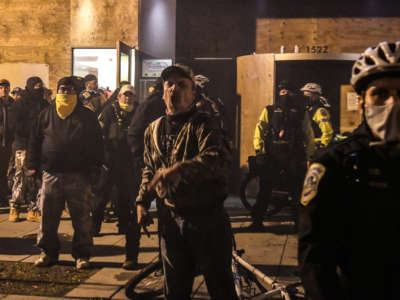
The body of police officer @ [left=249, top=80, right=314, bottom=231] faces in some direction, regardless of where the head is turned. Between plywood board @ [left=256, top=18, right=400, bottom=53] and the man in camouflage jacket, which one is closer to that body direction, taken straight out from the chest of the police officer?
the man in camouflage jacket

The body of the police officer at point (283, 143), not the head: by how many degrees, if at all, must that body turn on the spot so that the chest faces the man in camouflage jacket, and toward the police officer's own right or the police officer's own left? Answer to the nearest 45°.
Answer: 0° — they already face them

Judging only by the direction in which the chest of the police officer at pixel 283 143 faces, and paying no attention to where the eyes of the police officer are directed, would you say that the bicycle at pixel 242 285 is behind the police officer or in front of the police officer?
in front

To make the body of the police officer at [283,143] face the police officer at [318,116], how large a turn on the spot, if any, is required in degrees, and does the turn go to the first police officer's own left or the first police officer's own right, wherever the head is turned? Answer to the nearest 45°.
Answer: approximately 135° to the first police officer's own left

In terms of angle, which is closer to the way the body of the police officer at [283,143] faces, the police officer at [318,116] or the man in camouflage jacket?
the man in camouflage jacket

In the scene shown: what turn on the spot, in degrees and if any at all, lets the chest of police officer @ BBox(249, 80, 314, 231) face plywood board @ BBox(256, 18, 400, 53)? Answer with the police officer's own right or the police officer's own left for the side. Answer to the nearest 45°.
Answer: approximately 180°

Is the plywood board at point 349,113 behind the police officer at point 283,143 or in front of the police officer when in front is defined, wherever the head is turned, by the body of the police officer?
behind

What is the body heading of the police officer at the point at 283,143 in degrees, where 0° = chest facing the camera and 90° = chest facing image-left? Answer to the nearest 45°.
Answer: approximately 0°

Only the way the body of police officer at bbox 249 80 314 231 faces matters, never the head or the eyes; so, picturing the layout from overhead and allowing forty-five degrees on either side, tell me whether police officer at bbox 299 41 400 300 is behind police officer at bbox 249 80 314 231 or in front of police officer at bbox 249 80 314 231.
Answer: in front
